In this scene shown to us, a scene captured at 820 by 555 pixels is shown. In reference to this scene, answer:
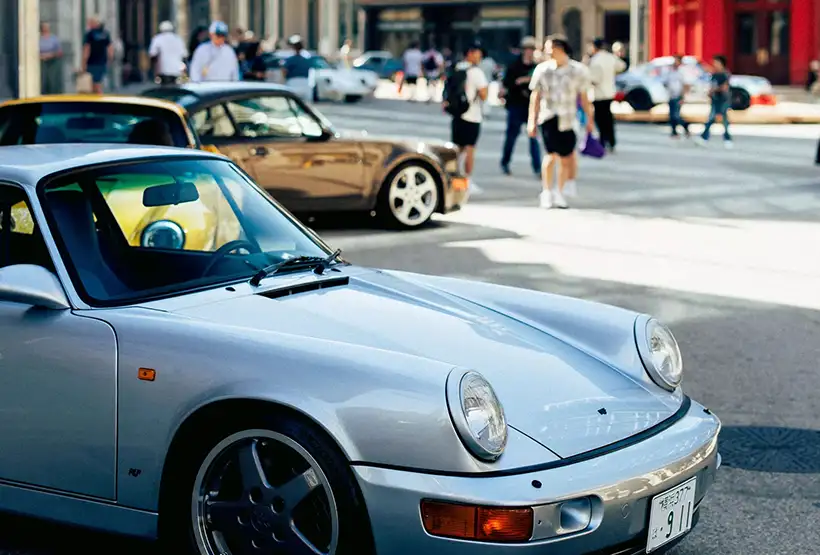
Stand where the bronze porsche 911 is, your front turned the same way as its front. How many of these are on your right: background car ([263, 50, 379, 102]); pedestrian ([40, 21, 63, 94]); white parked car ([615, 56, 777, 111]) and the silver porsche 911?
1

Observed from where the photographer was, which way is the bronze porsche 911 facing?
facing to the right of the viewer

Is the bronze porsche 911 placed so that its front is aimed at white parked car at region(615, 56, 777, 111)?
no

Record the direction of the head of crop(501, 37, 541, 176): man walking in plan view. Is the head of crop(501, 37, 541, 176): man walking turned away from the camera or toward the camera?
toward the camera

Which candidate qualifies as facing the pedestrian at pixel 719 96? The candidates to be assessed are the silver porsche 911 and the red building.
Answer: the red building

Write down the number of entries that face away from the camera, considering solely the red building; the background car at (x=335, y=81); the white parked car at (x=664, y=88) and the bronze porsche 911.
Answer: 0

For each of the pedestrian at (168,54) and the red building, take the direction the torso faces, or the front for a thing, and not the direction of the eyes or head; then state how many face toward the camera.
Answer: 1

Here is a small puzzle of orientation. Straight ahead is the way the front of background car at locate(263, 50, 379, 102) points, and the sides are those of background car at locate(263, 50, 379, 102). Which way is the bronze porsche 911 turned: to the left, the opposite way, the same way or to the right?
the same way

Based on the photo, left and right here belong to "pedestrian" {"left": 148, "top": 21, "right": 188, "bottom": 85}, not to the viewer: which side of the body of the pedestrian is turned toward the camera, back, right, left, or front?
back

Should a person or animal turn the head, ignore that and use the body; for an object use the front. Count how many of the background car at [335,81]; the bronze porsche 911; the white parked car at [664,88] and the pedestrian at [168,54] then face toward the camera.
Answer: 0

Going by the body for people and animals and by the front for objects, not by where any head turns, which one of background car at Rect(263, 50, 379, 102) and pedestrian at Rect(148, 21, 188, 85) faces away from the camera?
the pedestrian

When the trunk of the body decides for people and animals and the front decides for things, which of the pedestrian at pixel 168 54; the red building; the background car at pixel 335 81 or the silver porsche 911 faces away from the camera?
the pedestrian
